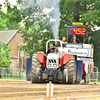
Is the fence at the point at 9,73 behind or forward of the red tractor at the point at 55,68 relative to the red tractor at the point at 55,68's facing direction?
behind

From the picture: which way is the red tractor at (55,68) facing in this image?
toward the camera
